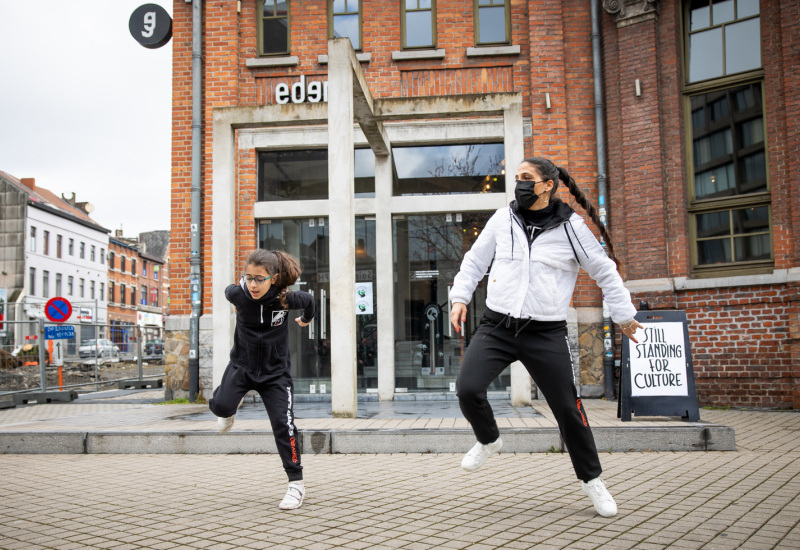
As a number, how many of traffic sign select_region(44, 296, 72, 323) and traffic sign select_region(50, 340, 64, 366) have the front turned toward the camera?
2

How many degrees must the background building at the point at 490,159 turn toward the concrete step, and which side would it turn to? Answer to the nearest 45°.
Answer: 0° — it already faces it

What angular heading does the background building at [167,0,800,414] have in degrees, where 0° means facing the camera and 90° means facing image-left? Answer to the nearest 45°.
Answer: approximately 0°
